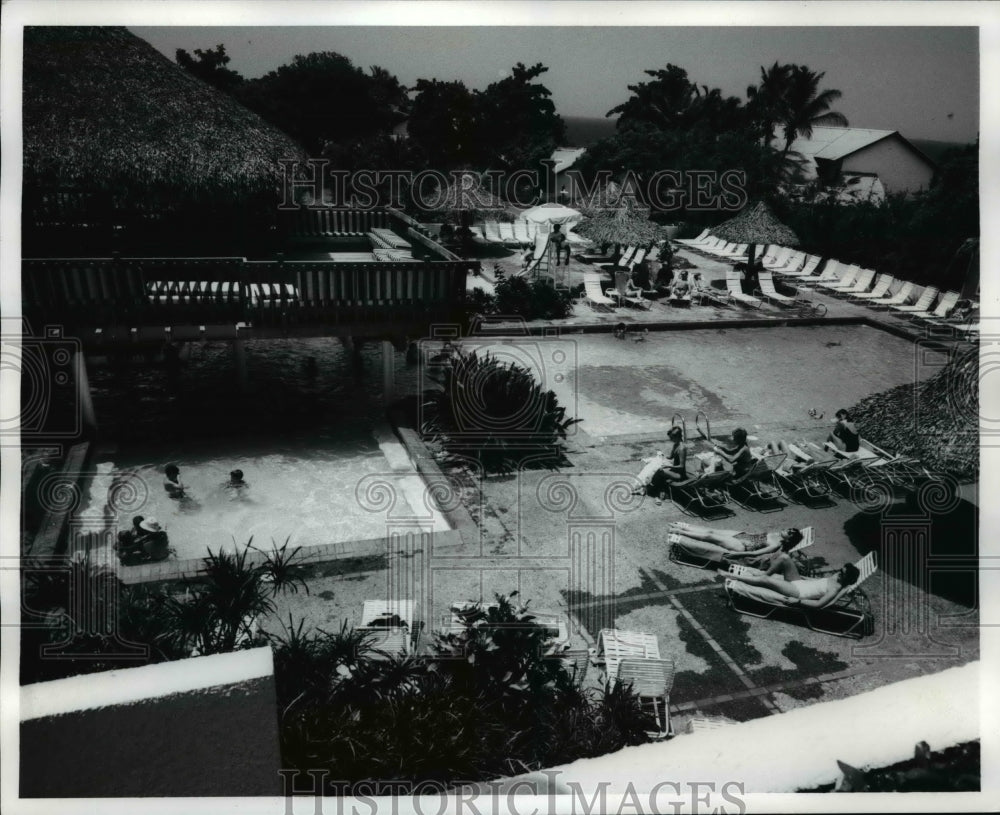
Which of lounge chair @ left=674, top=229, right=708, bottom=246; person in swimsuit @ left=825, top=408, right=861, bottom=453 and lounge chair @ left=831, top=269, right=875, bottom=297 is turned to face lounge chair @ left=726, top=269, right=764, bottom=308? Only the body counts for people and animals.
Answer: lounge chair @ left=831, top=269, right=875, bottom=297

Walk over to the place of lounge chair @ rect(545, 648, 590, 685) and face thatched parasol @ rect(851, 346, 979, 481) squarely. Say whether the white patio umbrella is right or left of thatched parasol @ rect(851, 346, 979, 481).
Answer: left

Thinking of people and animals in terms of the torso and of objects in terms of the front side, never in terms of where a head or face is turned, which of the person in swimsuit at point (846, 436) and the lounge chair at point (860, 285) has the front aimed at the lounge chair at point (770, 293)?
the lounge chair at point (860, 285)

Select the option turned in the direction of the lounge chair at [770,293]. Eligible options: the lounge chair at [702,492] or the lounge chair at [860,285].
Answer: the lounge chair at [860,285]

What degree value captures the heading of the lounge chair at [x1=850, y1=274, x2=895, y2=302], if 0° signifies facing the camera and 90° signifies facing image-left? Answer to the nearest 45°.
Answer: approximately 45°

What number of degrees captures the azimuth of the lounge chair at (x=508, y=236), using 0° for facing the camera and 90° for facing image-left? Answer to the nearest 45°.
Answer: approximately 315°
